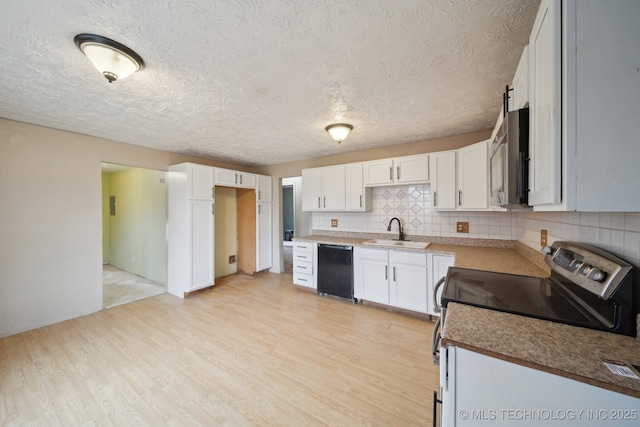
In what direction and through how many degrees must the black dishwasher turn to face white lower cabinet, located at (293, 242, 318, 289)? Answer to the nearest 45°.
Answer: approximately 90° to its right

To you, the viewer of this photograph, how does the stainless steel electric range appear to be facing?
facing to the left of the viewer

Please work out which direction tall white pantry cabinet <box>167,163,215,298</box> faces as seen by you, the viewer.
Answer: facing the viewer and to the right of the viewer

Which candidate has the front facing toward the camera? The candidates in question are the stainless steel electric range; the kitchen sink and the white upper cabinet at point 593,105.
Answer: the kitchen sink

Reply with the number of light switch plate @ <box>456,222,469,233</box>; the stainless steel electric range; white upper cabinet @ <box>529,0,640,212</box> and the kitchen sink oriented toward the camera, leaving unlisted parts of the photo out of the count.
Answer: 2

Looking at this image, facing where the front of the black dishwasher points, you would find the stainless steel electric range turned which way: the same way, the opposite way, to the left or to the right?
to the right

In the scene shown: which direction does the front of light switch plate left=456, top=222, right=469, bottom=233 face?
toward the camera

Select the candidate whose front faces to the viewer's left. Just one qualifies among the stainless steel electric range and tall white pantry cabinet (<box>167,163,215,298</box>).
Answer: the stainless steel electric range

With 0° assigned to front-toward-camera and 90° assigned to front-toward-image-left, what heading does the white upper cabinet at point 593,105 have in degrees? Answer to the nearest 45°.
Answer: approximately 90°

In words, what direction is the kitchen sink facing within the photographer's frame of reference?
facing the viewer

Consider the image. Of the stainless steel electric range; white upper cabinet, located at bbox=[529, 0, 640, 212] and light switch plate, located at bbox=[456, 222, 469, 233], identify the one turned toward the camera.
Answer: the light switch plate

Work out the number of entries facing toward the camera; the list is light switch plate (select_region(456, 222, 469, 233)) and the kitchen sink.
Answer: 2
